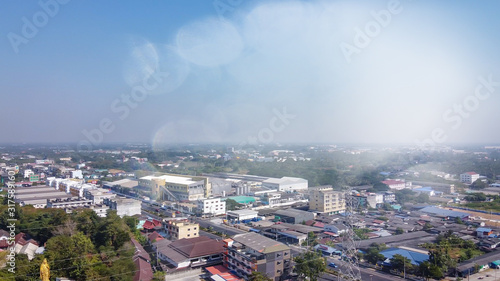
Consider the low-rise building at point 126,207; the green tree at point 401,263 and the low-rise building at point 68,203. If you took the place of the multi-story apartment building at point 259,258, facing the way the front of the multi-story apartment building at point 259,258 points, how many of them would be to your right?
2

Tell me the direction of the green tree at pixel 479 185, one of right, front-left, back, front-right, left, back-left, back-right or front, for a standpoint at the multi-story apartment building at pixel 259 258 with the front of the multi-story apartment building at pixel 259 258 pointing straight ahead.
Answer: back

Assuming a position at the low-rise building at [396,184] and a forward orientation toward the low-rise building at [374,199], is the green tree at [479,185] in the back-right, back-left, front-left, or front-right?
back-left

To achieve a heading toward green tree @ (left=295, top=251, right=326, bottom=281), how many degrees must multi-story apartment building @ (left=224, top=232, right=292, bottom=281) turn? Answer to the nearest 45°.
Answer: approximately 135° to its left

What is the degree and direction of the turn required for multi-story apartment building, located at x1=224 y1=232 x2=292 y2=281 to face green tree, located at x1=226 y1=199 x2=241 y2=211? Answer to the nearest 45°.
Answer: approximately 135° to its right

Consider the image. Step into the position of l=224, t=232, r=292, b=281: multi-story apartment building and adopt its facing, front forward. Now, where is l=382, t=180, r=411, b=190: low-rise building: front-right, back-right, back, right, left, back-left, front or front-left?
back

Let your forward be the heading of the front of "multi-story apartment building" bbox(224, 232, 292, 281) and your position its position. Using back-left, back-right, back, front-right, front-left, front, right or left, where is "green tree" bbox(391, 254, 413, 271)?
back-left

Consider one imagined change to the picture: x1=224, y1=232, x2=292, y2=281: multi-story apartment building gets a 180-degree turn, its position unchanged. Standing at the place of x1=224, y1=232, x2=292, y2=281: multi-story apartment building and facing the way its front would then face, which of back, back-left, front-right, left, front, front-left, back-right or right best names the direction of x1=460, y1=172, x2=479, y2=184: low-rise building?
front

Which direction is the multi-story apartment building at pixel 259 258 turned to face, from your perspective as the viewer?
facing the viewer and to the left of the viewer

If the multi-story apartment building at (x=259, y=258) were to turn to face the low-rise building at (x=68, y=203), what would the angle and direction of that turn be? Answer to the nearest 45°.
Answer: approximately 90° to its right

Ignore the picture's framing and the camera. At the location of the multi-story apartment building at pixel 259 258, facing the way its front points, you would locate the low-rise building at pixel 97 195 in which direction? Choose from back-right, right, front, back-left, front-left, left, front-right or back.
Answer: right

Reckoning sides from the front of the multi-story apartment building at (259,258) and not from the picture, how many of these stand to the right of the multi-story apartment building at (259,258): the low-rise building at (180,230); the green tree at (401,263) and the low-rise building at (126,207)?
2

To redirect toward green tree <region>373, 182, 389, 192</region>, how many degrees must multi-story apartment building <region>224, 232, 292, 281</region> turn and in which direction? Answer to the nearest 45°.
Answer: approximately 180°

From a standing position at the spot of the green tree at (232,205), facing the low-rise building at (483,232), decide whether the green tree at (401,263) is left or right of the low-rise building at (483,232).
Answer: right

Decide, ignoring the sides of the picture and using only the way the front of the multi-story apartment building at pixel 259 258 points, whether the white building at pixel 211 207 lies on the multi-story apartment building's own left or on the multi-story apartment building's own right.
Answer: on the multi-story apartment building's own right

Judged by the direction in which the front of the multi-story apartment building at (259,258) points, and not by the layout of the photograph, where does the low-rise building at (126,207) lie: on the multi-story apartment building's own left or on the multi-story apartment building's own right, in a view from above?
on the multi-story apartment building's own right
